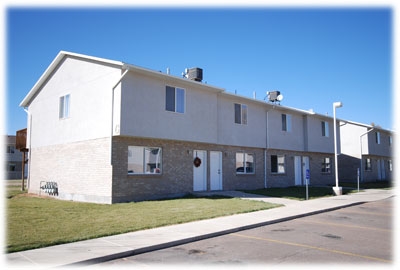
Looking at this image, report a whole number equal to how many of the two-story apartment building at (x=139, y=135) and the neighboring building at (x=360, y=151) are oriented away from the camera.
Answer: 0

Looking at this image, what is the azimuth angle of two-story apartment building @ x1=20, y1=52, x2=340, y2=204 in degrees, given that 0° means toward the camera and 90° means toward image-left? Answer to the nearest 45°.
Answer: approximately 315°

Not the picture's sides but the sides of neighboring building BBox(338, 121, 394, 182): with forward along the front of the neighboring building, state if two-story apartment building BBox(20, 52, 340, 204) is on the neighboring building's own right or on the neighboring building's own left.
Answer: on the neighboring building's own right

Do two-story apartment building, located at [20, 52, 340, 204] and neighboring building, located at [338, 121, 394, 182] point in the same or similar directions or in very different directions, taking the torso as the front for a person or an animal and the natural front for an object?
same or similar directions

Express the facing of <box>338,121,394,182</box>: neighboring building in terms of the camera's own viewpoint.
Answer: facing the viewer and to the right of the viewer

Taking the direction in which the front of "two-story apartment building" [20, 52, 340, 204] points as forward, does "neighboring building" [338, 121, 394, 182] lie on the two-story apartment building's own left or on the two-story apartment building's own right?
on the two-story apartment building's own left
